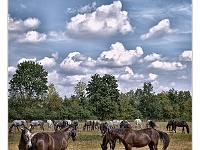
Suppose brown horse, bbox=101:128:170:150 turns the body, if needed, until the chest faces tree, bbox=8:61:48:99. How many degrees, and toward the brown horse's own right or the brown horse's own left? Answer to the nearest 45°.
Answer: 0° — it already faces it

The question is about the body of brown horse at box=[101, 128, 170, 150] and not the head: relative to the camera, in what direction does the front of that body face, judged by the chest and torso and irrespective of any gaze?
to the viewer's left
